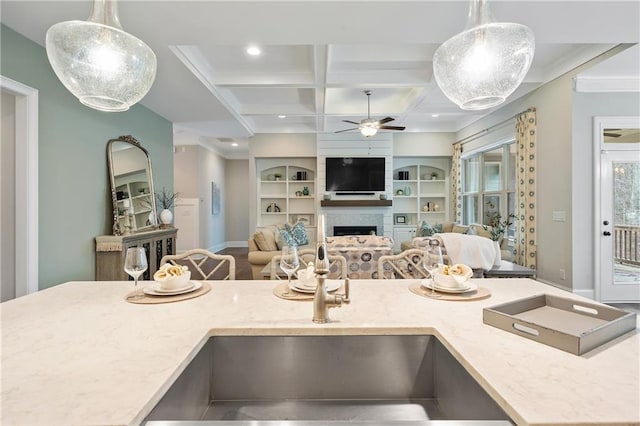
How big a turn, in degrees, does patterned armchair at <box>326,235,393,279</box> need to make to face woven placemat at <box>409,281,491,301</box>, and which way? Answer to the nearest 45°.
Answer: approximately 180°

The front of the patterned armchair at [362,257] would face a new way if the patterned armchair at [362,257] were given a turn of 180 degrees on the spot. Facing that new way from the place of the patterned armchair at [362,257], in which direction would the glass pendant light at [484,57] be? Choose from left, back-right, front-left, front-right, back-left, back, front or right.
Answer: front

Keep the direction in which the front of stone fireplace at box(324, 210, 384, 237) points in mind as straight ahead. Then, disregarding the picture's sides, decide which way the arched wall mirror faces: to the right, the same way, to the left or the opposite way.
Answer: to the left

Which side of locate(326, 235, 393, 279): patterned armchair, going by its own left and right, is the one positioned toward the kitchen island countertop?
back

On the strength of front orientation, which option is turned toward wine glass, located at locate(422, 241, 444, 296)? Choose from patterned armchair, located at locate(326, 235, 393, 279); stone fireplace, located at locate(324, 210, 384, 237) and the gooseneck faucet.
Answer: the stone fireplace

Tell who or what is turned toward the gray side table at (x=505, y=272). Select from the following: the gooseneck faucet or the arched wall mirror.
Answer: the arched wall mirror
